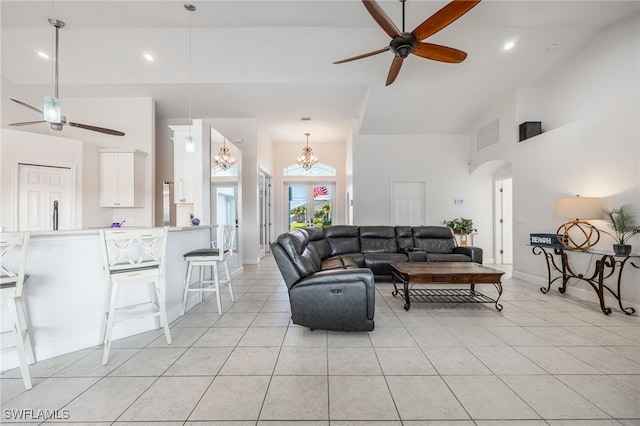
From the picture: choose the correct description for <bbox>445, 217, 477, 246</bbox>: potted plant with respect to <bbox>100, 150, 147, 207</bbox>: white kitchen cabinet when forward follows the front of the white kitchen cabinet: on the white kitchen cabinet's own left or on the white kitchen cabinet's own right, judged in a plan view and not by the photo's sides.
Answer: on the white kitchen cabinet's own left

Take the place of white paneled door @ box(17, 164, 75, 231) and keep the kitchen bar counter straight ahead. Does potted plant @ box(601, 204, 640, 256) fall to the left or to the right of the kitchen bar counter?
left

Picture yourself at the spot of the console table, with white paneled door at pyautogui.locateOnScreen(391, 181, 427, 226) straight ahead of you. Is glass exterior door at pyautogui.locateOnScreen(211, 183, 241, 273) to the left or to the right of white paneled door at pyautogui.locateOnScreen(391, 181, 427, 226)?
left

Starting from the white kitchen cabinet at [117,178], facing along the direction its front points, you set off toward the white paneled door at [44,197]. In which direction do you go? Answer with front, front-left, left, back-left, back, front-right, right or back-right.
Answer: front-right

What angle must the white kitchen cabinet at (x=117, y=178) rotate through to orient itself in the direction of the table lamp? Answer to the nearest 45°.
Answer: approximately 90° to its left

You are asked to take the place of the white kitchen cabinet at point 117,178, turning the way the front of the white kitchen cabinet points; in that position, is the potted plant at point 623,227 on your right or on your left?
on your left

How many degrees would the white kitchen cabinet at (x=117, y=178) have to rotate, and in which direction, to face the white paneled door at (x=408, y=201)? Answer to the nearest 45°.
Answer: approximately 90° to its left

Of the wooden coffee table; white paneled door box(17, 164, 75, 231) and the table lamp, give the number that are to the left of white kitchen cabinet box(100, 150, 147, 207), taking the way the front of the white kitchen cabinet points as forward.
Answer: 2

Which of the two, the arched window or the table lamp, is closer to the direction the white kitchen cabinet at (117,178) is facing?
the table lamp

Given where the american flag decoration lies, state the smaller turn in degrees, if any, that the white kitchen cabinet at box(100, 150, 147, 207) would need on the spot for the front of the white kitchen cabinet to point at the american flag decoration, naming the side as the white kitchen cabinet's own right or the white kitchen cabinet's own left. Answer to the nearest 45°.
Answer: approximately 135° to the white kitchen cabinet's own left

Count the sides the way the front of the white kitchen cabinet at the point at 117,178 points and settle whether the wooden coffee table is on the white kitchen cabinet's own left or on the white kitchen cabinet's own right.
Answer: on the white kitchen cabinet's own left

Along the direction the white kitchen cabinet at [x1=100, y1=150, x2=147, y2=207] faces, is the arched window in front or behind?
behind

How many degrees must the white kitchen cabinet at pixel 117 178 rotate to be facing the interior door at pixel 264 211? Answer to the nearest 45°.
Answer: approximately 135° to its left

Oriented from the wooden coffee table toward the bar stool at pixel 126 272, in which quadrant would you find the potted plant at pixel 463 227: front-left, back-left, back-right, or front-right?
back-right

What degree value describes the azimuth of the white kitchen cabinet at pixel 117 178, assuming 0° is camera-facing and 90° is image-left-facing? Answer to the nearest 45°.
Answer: approximately 45°

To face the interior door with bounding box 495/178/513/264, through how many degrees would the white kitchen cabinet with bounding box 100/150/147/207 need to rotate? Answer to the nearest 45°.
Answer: approximately 90° to its left
